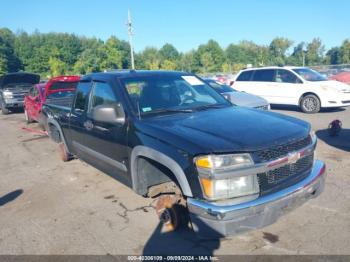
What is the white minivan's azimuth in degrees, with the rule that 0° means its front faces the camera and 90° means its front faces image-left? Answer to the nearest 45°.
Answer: approximately 315°

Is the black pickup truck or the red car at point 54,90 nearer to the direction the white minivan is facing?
the black pickup truck

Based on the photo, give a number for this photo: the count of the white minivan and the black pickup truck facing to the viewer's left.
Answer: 0

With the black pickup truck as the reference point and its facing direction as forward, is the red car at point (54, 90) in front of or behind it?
behind

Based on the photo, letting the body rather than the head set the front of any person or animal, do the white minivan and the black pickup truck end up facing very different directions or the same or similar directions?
same or similar directions

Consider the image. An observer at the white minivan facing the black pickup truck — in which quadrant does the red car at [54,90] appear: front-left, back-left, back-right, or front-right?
front-right

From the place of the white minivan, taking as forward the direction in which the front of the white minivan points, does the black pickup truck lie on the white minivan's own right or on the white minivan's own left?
on the white minivan's own right

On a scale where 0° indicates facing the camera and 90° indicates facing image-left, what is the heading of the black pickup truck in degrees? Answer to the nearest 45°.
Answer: approximately 315°

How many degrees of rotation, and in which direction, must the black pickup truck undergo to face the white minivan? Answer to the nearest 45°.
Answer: approximately 90° to its left
